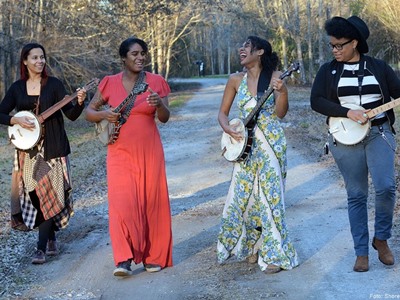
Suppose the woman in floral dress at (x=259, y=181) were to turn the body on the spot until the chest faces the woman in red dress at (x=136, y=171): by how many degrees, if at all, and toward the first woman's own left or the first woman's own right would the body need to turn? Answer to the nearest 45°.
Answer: approximately 45° to the first woman's own right

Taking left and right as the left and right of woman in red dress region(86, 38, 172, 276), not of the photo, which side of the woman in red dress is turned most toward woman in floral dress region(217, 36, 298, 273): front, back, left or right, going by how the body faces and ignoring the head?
left

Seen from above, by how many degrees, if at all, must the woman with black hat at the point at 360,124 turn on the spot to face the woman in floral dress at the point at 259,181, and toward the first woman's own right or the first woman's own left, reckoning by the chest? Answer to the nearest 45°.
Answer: approximately 90° to the first woman's own right

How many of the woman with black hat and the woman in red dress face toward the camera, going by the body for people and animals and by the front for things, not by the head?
2

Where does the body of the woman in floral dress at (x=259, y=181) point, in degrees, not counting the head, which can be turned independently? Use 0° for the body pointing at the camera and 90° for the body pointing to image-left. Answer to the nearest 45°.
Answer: approximately 45°

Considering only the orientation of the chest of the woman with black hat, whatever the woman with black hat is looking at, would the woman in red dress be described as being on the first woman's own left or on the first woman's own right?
on the first woman's own right
